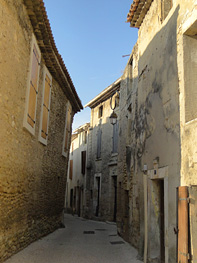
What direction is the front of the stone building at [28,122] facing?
to the viewer's right
